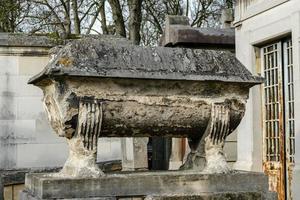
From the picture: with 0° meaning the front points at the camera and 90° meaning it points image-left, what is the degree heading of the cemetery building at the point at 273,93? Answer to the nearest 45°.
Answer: approximately 45°

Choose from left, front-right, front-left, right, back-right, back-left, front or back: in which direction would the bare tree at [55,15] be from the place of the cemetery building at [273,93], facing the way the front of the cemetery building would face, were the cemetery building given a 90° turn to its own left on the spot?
back

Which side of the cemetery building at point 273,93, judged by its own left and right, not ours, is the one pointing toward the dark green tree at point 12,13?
right

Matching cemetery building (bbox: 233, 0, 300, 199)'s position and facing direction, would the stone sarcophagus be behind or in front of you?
in front

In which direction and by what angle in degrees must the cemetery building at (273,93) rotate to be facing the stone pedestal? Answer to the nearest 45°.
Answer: approximately 45° to its right
